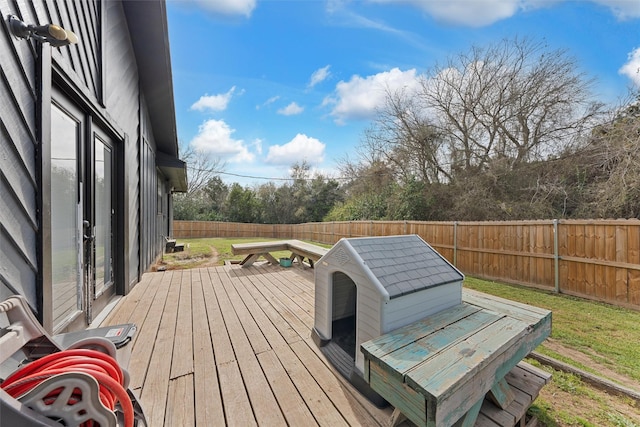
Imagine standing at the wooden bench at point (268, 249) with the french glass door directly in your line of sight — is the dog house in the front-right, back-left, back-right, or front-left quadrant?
front-left

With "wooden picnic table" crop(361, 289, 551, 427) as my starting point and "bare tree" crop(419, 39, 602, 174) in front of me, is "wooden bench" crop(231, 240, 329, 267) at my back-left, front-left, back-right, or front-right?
front-left

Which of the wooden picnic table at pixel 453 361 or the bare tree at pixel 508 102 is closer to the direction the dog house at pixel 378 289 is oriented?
the wooden picnic table

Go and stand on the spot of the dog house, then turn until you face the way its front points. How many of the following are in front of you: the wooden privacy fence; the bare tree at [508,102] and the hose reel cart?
1

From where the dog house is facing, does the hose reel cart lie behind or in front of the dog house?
in front

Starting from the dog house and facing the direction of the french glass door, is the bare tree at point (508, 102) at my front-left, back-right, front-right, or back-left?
back-right

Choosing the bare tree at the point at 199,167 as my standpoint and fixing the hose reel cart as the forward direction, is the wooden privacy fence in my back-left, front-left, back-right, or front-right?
front-left

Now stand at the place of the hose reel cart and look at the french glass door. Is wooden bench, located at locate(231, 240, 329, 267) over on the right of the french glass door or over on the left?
right

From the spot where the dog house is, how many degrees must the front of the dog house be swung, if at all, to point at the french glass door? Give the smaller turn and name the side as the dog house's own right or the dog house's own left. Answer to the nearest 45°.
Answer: approximately 45° to the dog house's own right

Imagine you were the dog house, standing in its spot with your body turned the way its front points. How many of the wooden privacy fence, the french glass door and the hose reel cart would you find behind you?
1

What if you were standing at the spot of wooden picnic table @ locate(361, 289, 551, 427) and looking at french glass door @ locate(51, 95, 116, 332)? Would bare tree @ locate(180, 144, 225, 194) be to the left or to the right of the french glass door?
right

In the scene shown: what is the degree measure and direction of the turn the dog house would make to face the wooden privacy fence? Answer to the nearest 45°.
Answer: approximately 180°

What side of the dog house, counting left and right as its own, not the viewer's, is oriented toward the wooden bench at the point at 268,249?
right

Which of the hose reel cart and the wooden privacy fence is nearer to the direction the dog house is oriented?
the hose reel cart

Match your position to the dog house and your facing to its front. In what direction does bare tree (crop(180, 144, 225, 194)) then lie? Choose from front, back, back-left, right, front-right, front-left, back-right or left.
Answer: right
